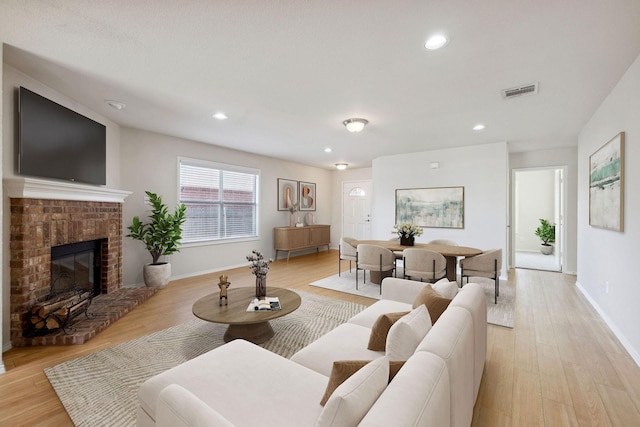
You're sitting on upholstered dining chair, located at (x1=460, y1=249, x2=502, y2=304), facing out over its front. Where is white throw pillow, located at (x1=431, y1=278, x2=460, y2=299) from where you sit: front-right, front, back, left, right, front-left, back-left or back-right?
back-left

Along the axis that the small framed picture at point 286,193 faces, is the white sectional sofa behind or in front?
in front

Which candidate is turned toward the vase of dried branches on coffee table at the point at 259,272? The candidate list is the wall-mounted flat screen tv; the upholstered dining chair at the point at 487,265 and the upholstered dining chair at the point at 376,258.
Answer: the wall-mounted flat screen tv

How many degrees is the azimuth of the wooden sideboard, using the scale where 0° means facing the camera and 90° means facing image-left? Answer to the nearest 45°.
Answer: approximately 315°

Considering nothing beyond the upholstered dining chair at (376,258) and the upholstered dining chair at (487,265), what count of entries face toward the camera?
0

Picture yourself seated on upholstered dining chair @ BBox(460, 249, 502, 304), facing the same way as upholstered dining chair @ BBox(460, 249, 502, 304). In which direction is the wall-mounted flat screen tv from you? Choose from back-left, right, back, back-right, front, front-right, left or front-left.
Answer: left

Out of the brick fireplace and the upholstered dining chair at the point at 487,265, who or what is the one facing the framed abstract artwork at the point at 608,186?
the brick fireplace

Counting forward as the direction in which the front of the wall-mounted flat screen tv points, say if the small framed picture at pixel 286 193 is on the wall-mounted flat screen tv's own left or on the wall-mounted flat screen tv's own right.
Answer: on the wall-mounted flat screen tv's own left

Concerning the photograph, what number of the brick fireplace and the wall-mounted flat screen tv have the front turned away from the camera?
0

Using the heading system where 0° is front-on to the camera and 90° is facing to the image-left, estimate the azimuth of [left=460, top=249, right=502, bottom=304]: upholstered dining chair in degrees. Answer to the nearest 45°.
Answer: approximately 135°

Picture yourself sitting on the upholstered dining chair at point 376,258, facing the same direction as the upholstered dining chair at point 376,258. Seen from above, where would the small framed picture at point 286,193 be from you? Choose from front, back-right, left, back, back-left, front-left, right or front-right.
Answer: left

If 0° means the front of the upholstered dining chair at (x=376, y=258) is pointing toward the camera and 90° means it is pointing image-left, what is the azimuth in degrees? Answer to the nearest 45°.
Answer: approximately 225°

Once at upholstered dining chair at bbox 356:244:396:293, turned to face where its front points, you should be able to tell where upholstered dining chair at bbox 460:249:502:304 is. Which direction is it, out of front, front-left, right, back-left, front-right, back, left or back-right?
front-right
